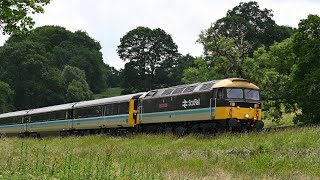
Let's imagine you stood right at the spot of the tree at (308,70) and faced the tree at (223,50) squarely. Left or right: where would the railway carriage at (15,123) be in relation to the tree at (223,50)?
left

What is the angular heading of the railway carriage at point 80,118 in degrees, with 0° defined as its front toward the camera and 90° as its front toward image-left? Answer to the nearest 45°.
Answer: approximately 315°

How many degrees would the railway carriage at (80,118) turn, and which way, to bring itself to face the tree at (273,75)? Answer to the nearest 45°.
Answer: approximately 45° to its left

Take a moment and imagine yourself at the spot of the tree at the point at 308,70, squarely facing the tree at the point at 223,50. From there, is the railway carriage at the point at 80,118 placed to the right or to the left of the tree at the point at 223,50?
left

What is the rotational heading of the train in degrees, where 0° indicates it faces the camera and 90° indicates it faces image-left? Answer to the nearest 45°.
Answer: approximately 315°
